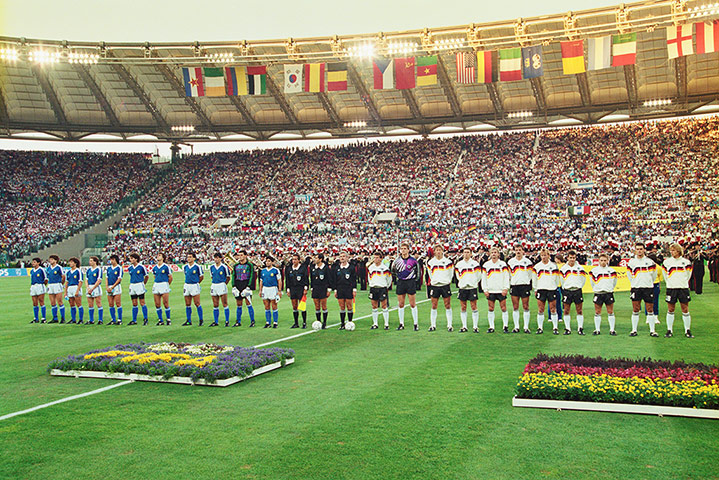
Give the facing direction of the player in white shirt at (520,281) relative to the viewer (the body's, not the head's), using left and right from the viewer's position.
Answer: facing the viewer

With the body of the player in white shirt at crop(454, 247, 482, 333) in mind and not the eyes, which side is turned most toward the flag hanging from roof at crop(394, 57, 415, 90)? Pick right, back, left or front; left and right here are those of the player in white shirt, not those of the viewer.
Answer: back

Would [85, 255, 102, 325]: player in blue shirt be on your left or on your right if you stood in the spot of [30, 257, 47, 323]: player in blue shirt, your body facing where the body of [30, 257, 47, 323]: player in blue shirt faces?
on your left

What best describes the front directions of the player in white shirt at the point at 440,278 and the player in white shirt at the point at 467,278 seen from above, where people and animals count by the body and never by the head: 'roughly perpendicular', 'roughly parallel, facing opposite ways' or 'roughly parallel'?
roughly parallel

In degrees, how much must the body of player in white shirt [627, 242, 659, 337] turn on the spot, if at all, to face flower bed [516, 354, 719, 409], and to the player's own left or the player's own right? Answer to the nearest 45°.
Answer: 0° — they already face it

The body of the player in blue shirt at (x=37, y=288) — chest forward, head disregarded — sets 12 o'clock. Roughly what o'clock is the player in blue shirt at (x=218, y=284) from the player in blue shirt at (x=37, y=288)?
the player in blue shirt at (x=218, y=284) is roughly at 9 o'clock from the player in blue shirt at (x=37, y=288).

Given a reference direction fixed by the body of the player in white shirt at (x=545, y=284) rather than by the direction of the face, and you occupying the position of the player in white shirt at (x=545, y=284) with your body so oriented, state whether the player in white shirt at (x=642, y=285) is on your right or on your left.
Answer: on your left

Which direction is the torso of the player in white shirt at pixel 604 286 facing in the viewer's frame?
toward the camera

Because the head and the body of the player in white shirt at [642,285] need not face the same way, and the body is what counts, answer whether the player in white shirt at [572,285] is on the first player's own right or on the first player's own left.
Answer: on the first player's own right

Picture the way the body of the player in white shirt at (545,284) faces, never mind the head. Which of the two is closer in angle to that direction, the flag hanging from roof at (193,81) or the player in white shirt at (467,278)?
the player in white shirt

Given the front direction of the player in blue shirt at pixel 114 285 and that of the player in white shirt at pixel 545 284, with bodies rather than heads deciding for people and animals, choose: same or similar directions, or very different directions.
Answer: same or similar directions

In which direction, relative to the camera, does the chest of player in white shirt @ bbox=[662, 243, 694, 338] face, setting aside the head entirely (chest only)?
toward the camera

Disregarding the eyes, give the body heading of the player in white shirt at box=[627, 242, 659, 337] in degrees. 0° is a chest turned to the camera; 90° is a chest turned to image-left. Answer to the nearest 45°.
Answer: approximately 0°

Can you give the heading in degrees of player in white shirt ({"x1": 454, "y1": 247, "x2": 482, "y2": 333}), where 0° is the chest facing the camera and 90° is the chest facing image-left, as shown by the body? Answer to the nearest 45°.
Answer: approximately 0°

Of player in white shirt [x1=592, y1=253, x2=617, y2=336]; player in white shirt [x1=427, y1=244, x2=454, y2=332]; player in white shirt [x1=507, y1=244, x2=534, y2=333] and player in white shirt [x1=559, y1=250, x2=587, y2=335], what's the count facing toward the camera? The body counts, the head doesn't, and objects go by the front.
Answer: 4

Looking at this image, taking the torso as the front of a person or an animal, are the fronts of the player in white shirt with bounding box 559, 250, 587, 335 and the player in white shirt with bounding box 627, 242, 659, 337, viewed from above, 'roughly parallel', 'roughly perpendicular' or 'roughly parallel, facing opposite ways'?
roughly parallel
